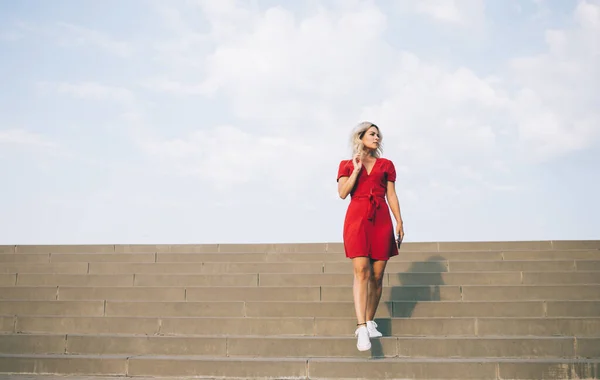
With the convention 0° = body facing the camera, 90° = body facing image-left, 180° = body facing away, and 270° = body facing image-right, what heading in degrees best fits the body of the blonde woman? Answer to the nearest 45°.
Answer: approximately 0°

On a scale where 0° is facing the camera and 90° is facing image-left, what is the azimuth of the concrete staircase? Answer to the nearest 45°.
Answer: approximately 0°
